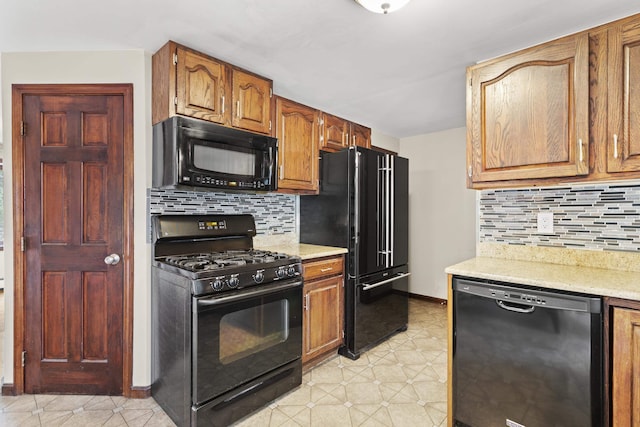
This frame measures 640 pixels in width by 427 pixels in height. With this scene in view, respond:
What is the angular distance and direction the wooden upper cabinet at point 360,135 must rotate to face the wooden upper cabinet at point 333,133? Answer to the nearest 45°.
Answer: approximately 90° to its right

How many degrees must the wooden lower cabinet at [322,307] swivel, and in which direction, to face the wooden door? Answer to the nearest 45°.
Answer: approximately 135° to its right

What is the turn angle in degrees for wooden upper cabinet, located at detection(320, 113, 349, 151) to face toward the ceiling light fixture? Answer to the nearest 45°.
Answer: approximately 45° to its right

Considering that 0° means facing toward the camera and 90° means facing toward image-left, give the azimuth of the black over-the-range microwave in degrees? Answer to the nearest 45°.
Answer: approximately 315°

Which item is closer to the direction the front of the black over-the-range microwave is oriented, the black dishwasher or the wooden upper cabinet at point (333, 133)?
the black dishwasher

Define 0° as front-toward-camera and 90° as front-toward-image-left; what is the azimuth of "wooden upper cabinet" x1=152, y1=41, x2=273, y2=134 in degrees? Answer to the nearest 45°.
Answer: approximately 315°
